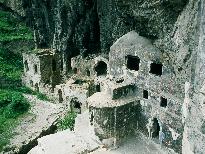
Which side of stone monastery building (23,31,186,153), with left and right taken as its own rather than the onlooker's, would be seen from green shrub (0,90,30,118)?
right

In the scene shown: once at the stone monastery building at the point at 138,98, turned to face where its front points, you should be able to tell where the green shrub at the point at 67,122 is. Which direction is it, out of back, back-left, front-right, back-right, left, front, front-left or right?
right

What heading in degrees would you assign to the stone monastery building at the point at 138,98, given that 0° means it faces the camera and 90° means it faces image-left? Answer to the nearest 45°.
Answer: approximately 45°
